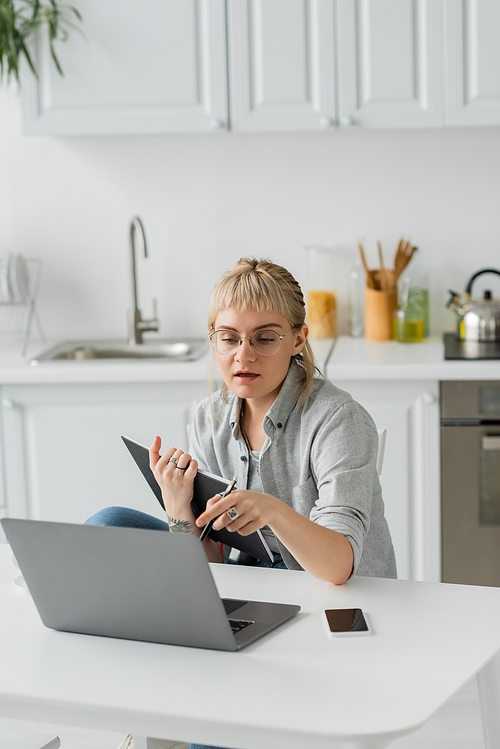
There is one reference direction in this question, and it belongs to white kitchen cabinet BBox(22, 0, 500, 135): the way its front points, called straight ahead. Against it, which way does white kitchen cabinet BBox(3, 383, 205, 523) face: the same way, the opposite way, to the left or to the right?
the same way

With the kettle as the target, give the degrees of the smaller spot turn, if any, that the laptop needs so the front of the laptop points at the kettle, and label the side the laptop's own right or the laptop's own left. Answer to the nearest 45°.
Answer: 0° — it already faces it

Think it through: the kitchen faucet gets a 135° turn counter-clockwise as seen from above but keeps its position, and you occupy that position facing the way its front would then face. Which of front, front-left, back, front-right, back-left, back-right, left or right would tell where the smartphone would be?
back

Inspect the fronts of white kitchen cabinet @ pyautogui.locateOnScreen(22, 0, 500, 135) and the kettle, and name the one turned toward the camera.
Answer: the white kitchen cabinet

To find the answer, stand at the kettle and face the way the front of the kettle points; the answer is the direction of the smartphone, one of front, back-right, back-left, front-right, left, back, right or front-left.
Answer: left

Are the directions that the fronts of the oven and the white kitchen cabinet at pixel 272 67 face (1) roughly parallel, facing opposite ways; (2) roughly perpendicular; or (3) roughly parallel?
roughly parallel

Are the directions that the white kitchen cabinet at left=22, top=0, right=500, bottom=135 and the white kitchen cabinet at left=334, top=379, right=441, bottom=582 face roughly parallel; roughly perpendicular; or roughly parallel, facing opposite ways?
roughly parallel

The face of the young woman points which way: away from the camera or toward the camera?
toward the camera

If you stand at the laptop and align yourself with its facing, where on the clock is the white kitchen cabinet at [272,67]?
The white kitchen cabinet is roughly at 11 o'clock from the laptop.

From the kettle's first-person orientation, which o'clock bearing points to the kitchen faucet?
The kitchen faucet is roughly at 12 o'clock from the kettle.

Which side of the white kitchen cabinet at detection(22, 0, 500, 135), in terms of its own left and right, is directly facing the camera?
front

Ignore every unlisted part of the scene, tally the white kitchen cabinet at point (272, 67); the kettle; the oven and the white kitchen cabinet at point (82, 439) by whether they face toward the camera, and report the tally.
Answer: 3

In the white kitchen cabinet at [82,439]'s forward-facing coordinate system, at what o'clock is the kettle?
The kettle is roughly at 9 o'clock from the white kitchen cabinet.

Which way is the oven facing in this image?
toward the camera

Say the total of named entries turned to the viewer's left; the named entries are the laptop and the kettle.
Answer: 1

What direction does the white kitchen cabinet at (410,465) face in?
toward the camera

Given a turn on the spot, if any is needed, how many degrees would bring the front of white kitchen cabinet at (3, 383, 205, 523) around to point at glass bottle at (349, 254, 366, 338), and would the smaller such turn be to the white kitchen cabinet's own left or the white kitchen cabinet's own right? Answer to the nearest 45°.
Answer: approximately 90° to the white kitchen cabinet's own left

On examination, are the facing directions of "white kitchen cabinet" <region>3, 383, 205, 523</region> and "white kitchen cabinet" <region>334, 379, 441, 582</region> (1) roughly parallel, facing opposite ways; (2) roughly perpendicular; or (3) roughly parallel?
roughly parallel

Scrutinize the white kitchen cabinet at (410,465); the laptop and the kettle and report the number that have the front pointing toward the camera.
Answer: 1
